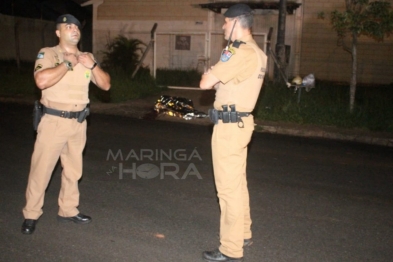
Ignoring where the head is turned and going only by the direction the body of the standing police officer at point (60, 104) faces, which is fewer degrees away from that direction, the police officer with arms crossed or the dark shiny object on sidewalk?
the police officer with arms crossed

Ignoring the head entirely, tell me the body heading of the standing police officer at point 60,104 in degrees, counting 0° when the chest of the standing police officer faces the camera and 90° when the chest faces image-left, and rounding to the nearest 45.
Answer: approximately 315°

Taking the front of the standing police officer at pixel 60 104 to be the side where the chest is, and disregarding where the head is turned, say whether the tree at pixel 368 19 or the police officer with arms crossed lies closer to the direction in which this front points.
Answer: the police officer with arms crossed

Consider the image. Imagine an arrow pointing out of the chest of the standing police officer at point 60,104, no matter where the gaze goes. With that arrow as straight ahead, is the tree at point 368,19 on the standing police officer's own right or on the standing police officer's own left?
on the standing police officer's own left

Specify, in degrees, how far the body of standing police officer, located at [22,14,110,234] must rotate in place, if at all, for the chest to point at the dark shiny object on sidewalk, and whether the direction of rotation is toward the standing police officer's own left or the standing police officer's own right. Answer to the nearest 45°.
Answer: approximately 135° to the standing police officer's own left
